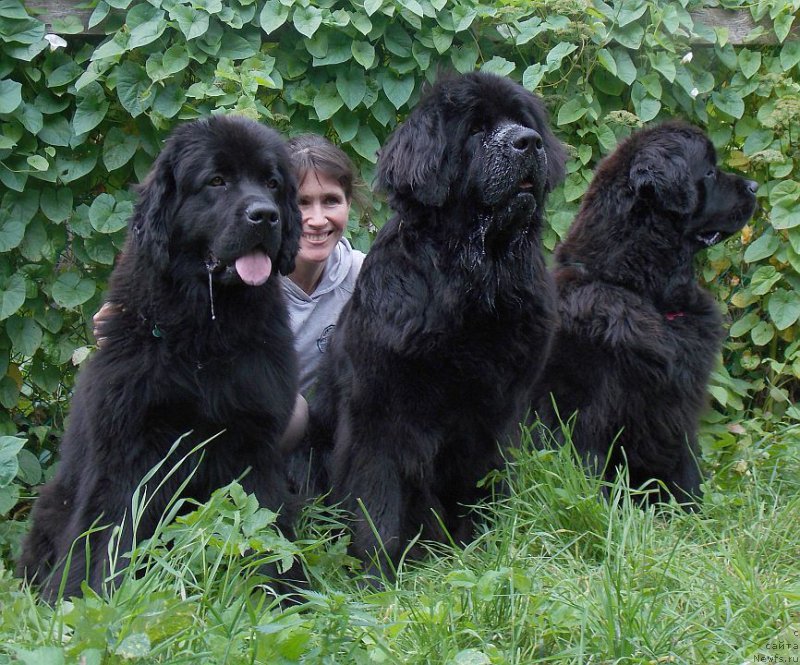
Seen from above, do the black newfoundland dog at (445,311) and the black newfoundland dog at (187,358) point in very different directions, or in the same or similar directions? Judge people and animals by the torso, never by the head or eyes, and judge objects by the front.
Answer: same or similar directions

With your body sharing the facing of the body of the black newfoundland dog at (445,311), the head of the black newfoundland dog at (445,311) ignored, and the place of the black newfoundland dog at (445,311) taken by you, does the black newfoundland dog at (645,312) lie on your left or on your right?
on your left

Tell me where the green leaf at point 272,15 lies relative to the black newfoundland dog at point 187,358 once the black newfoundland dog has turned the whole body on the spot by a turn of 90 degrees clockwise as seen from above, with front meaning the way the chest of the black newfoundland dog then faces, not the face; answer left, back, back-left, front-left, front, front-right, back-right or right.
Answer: back-right

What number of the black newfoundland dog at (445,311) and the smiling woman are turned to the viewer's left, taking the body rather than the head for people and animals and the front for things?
0

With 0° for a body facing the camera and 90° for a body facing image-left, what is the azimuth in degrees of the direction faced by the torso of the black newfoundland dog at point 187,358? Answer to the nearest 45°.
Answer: approximately 315°

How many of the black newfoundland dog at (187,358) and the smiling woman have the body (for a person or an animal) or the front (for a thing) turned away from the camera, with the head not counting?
0

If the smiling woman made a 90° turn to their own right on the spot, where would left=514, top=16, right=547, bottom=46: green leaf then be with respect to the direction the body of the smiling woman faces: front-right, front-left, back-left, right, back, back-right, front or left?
back-right

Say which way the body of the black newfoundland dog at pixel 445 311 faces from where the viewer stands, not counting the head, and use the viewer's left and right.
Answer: facing the viewer and to the right of the viewer

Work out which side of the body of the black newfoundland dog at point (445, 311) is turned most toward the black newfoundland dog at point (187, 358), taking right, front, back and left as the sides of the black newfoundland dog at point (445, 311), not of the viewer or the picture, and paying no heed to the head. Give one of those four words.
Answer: right

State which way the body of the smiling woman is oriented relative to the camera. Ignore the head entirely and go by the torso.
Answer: toward the camera

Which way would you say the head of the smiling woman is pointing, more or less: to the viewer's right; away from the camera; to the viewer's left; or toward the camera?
toward the camera
